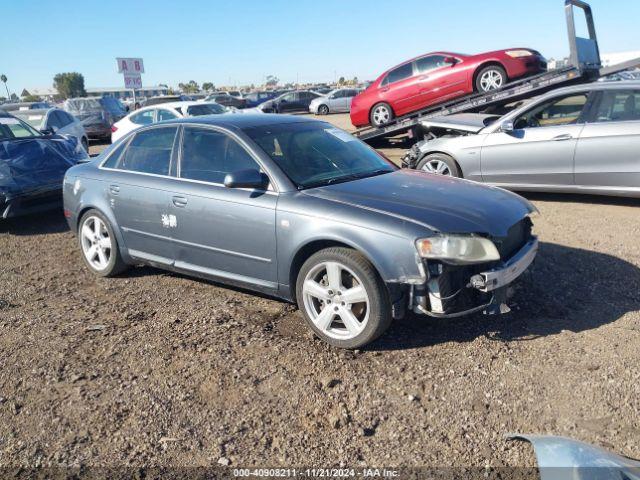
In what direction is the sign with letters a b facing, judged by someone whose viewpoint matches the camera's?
facing the viewer

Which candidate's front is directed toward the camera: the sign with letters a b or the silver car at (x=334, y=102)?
the sign with letters a b

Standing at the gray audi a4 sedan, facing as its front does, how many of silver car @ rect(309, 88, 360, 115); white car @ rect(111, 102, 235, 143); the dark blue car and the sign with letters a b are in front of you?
0

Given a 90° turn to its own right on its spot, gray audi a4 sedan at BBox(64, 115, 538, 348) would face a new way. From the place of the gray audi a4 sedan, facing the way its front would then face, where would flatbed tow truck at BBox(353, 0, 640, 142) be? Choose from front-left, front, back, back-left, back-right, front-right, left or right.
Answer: back

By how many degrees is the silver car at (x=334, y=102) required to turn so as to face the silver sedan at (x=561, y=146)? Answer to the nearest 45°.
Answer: approximately 90° to its left

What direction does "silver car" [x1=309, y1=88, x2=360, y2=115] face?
to the viewer's left

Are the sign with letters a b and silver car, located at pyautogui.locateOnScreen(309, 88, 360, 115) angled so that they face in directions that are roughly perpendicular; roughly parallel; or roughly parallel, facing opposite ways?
roughly perpendicular

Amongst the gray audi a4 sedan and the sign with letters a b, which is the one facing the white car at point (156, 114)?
the sign with letters a b

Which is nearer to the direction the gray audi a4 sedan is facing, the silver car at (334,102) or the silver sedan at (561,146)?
the silver sedan

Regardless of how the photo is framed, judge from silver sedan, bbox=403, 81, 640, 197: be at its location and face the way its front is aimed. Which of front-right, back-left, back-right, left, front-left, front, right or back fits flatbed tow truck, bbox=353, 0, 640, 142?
right

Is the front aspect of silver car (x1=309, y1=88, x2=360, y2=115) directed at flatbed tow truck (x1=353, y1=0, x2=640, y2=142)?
no

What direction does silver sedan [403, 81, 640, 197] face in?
to the viewer's left

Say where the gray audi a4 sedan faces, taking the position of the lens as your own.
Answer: facing the viewer and to the right of the viewer

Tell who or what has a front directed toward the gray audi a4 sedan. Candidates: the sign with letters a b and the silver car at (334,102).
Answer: the sign with letters a b

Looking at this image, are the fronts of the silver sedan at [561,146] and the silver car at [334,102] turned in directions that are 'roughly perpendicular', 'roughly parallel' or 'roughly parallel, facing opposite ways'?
roughly parallel

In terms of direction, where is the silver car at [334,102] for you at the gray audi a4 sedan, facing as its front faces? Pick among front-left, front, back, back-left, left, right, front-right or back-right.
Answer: back-left

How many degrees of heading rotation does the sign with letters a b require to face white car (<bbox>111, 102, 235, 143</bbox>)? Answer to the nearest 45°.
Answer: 0° — it already faces it

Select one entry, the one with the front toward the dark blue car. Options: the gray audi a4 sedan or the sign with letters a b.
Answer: the sign with letters a b
